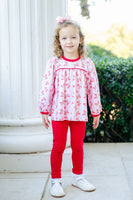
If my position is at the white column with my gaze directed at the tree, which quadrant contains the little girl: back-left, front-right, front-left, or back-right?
back-right

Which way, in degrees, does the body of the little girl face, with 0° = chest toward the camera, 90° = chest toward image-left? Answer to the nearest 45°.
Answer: approximately 0°

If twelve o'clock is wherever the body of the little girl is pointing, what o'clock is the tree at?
The tree is roughly at 6 o'clock from the little girl.

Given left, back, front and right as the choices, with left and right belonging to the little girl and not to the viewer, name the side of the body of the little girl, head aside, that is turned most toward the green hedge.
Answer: back

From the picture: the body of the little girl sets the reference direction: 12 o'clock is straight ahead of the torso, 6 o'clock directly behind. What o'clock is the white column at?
The white column is roughly at 5 o'clock from the little girl.
